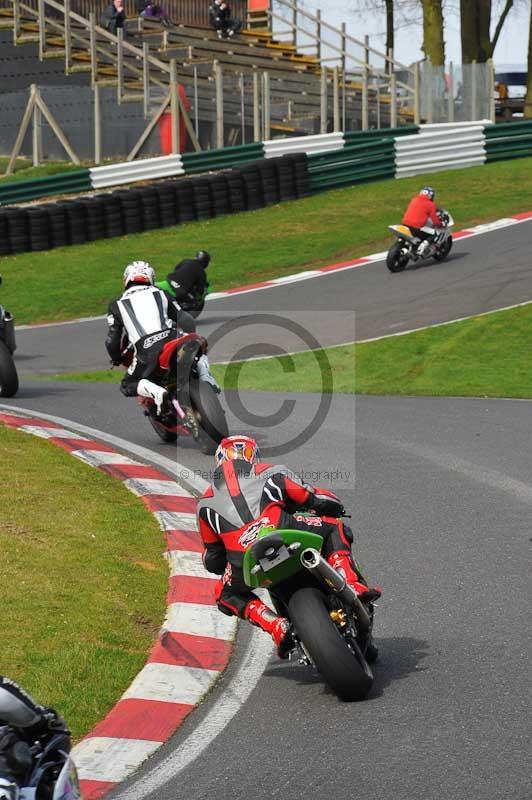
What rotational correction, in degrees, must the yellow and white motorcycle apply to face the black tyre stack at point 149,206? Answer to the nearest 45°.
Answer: approximately 90° to its left

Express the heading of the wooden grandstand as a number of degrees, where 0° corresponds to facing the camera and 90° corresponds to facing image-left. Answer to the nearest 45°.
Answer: approximately 315°

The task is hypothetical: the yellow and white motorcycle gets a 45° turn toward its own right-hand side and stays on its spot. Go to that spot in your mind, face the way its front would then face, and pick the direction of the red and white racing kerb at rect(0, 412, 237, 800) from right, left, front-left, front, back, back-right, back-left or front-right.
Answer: right

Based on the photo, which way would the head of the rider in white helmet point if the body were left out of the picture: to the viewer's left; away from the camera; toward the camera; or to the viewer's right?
away from the camera

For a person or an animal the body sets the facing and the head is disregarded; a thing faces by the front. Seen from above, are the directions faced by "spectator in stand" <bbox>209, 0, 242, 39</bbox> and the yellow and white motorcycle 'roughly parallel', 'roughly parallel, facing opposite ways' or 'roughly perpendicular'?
roughly perpendicular

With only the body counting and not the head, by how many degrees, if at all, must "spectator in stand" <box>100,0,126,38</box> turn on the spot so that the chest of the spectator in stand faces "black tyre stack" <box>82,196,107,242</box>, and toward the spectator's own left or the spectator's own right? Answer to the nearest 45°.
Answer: approximately 45° to the spectator's own right

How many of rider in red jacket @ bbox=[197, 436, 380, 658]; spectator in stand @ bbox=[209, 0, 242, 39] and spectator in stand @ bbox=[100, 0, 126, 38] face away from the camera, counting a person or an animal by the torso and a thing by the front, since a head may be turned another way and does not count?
1

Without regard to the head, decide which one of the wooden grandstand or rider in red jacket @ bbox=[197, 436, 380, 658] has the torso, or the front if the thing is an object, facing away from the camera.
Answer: the rider in red jacket

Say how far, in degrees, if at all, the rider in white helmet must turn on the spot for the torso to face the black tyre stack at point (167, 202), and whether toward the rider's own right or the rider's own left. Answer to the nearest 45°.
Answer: approximately 45° to the rider's own right

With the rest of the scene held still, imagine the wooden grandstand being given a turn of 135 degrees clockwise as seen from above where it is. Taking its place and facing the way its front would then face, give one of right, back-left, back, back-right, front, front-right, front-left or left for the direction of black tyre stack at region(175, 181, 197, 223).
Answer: left

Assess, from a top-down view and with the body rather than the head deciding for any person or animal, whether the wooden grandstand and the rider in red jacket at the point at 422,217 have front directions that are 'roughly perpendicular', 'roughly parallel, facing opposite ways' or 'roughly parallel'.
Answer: roughly perpendicular

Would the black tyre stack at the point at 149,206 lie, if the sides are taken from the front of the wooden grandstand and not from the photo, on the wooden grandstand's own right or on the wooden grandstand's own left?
on the wooden grandstand's own right

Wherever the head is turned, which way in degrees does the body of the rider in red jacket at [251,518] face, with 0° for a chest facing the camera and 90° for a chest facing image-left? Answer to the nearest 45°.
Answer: approximately 180°

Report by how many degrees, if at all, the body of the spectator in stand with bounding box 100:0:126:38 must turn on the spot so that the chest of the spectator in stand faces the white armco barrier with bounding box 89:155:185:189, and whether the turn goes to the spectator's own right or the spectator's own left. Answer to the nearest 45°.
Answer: approximately 45° to the spectator's own right

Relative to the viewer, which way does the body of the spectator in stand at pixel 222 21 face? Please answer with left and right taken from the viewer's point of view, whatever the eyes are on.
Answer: facing the viewer and to the right of the viewer

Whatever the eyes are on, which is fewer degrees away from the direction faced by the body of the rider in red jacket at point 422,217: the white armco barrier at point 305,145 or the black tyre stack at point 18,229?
the white armco barrier
